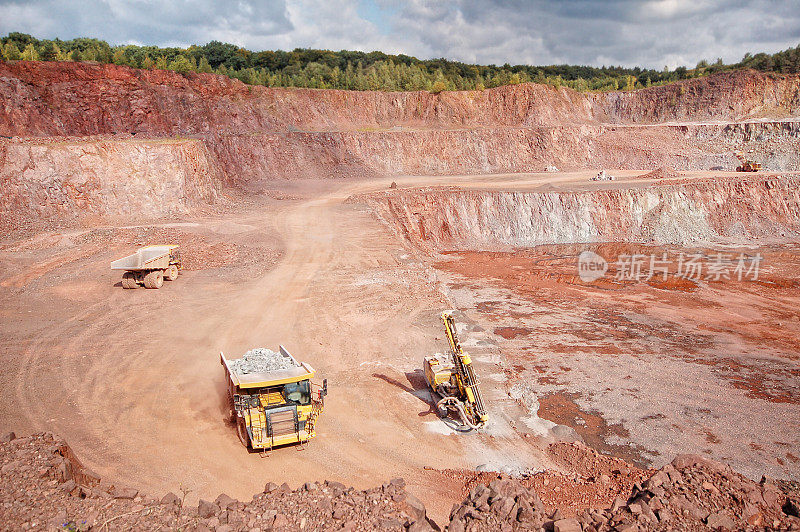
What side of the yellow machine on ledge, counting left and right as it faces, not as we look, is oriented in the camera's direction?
left

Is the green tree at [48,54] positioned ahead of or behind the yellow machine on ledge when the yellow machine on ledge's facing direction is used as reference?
ahead

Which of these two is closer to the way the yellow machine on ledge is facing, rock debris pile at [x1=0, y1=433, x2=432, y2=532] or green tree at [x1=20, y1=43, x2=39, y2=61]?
the green tree

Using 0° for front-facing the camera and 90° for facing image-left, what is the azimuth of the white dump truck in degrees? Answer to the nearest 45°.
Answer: approximately 225°

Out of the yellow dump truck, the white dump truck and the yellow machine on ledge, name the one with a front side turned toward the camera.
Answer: the yellow dump truck

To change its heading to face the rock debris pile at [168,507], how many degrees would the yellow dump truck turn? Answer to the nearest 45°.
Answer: approximately 45° to its right

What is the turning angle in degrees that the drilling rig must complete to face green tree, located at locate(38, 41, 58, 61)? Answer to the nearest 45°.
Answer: approximately 180°

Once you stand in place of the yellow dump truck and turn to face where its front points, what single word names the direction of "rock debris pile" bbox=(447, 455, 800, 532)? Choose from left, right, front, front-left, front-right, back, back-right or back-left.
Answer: front-left

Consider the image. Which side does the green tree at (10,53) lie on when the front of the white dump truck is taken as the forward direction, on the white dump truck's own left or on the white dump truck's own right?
on the white dump truck's own left

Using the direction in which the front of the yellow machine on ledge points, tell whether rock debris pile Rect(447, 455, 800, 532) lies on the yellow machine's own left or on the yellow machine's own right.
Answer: on the yellow machine's own left

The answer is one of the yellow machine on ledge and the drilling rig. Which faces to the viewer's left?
the yellow machine on ledge

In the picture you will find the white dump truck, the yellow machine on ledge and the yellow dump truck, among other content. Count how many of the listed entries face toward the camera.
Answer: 1

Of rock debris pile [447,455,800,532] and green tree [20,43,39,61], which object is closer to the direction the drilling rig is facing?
the rock debris pile
